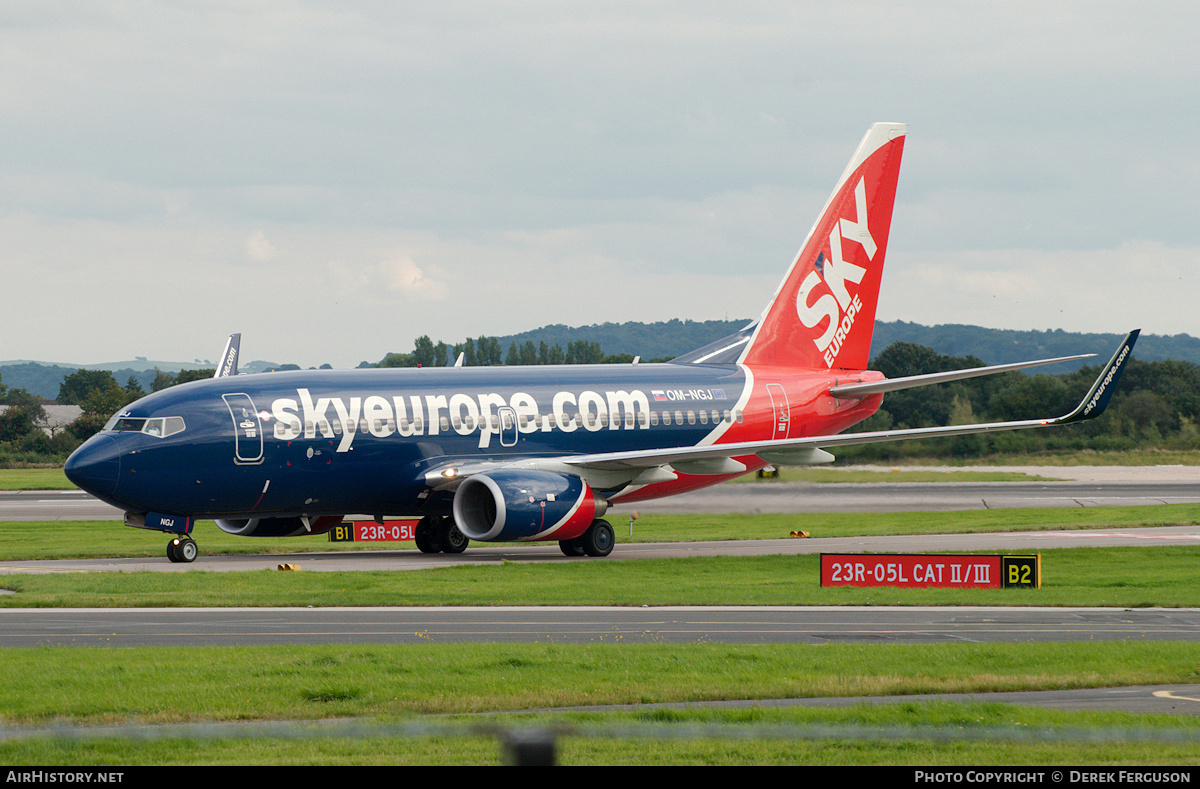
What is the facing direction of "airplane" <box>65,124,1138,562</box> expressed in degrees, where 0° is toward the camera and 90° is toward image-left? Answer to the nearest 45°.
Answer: approximately 45°
